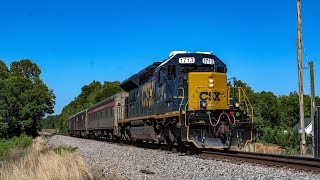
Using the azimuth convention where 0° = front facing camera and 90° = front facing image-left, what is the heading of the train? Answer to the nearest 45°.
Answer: approximately 315°

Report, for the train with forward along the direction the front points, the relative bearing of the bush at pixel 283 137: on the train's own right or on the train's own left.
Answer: on the train's own left
